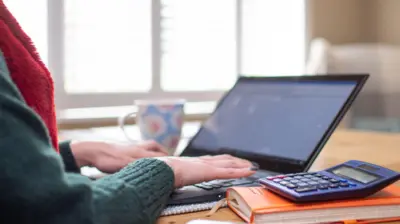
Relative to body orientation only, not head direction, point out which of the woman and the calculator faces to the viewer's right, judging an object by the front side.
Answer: the woman

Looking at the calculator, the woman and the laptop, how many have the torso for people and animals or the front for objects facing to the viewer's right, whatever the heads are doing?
1

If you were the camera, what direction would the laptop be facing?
facing the viewer and to the left of the viewer

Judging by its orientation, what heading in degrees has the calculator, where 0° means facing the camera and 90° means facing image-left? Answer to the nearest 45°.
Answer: approximately 45°

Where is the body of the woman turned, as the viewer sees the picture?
to the viewer's right

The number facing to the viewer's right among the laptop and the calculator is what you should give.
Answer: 0

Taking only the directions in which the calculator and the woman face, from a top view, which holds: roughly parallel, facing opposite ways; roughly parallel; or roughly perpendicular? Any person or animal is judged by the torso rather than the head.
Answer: roughly parallel, facing opposite ways

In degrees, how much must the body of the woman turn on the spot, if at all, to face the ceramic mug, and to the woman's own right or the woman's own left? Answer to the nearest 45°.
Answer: approximately 90° to the woman's own left

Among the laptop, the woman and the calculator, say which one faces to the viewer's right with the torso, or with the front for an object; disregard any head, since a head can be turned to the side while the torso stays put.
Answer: the woman
